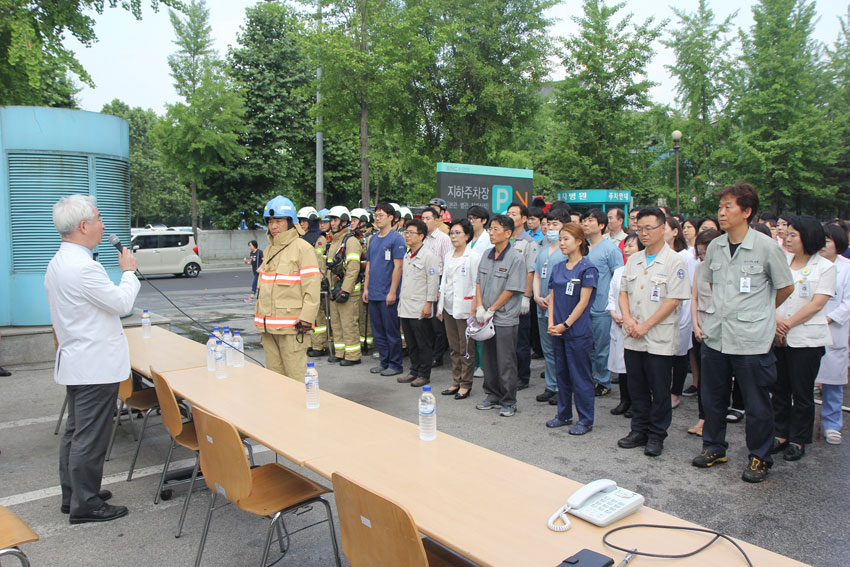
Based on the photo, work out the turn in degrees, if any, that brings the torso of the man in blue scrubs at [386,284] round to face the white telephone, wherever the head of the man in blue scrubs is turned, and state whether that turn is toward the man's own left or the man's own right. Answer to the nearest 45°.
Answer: approximately 45° to the man's own left

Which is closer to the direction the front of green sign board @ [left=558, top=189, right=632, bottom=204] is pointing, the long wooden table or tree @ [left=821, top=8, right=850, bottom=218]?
the long wooden table

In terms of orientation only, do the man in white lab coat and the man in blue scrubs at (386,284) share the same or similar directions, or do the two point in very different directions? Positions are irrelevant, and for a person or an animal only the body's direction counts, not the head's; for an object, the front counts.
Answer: very different directions

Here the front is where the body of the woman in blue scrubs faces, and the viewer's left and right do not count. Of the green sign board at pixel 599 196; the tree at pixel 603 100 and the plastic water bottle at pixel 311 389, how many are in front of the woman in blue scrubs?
1

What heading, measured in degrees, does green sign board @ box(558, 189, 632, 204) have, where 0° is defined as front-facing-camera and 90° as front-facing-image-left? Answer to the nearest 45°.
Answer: approximately 0°

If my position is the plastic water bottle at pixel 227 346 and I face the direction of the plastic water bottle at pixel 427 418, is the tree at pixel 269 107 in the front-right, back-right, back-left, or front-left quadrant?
back-left

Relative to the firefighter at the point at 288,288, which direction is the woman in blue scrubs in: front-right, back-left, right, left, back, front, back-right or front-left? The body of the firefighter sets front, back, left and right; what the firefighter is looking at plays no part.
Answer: back-left

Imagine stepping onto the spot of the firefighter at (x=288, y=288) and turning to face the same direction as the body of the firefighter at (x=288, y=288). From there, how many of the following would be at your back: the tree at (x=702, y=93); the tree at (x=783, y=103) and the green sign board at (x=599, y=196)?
3

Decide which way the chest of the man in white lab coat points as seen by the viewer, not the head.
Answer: to the viewer's right

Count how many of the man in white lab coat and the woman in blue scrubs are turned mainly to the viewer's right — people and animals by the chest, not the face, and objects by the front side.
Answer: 1

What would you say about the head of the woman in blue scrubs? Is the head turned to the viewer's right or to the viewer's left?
to the viewer's left
